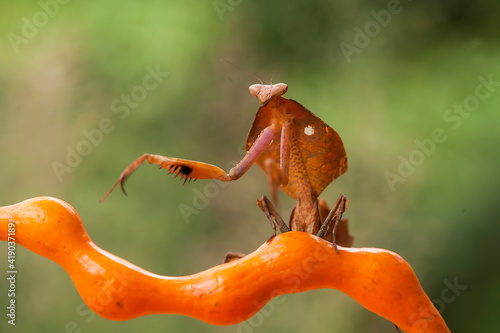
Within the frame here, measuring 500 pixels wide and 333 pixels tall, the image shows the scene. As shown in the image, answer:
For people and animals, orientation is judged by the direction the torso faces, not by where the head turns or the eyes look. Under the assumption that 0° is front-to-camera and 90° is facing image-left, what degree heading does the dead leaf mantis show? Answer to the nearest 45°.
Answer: approximately 45°
